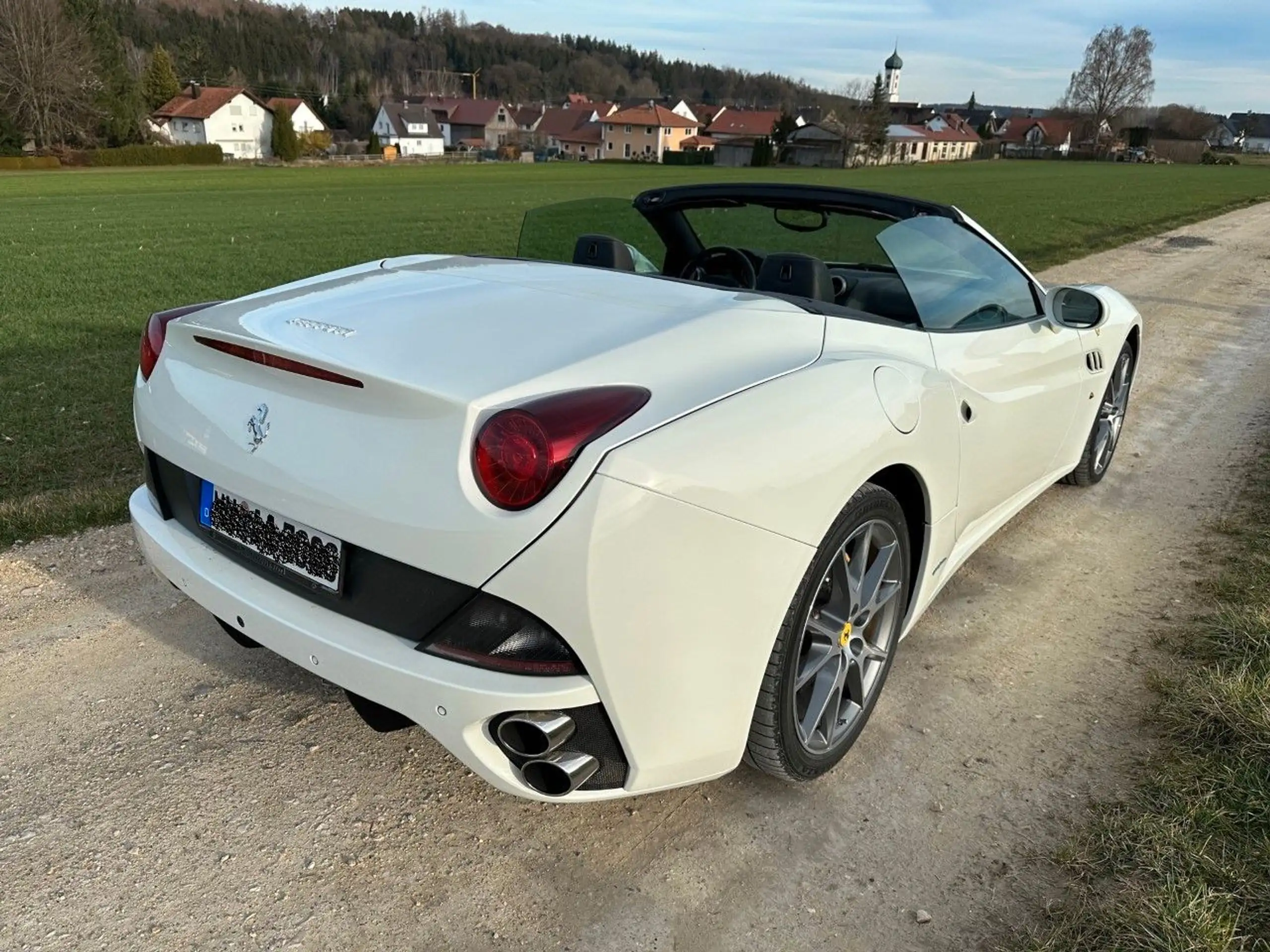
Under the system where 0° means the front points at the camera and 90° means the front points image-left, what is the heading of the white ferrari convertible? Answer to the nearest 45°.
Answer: approximately 225°
